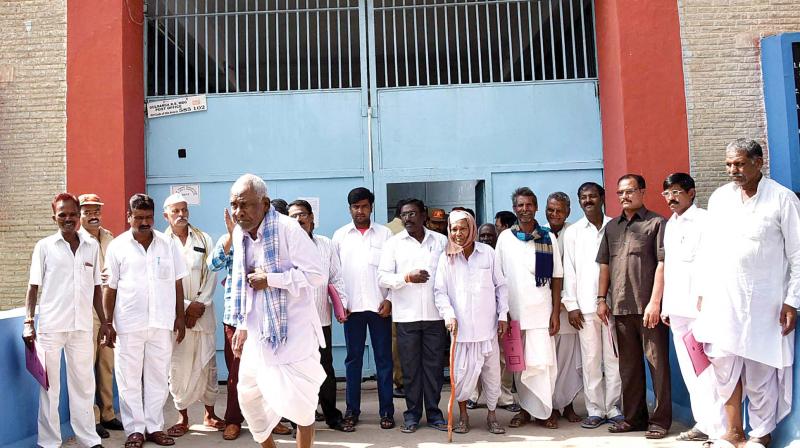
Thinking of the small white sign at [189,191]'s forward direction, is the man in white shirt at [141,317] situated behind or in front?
in front

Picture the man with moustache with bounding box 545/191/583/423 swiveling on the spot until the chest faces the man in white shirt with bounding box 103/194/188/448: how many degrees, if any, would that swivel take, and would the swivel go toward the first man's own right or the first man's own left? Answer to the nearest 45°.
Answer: approximately 90° to the first man's own right

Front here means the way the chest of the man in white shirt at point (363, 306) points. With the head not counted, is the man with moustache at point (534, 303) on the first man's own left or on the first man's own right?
on the first man's own left

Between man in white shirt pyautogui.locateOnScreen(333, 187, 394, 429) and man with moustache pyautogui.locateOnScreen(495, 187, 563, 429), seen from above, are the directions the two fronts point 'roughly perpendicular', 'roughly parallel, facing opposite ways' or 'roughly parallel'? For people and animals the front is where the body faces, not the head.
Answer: roughly parallel

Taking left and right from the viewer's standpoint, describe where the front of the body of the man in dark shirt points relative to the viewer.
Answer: facing the viewer and to the left of the viewer

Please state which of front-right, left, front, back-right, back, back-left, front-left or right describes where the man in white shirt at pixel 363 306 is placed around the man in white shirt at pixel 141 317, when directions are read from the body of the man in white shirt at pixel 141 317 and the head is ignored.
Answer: left

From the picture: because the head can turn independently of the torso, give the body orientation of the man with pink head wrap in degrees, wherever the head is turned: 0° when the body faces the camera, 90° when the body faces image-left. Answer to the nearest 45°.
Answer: approximately 0°

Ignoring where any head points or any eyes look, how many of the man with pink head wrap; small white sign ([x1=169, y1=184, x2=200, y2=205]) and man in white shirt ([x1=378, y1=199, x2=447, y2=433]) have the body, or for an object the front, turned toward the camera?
3

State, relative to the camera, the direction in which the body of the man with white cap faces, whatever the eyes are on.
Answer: toward the camera

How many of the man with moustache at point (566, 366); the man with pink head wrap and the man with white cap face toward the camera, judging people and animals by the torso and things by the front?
3

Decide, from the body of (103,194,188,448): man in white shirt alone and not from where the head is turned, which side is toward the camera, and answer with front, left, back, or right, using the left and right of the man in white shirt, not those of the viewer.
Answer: front

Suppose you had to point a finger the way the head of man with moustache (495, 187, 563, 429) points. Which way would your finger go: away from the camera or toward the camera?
toward the camera

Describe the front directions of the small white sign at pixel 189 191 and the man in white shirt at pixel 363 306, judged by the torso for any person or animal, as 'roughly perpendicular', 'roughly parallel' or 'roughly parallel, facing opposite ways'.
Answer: roughly parallel

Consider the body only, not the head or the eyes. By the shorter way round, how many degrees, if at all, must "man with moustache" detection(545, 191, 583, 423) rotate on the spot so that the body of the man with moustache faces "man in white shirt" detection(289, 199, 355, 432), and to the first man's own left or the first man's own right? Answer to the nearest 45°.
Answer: approximately 90° to the first man's own right

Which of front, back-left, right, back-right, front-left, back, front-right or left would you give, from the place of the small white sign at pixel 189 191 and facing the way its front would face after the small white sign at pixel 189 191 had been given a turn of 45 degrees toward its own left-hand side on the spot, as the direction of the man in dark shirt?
front

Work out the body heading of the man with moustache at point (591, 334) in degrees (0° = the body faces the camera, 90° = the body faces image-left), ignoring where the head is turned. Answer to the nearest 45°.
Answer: approximately 0°

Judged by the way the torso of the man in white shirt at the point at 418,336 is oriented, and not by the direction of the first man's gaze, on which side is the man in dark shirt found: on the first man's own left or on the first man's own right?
on the first man's own left

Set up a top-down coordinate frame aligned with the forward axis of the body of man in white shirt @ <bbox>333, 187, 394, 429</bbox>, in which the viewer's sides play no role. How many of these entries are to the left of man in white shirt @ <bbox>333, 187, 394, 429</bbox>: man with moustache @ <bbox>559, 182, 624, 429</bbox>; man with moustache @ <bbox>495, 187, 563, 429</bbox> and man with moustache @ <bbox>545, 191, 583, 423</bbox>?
3
